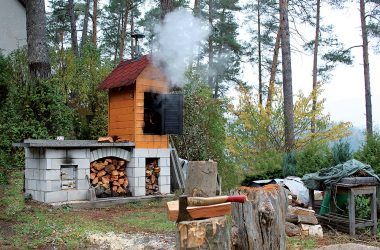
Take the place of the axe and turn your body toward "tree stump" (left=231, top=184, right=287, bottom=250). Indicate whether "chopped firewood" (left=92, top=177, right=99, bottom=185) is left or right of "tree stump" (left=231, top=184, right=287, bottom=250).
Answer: left

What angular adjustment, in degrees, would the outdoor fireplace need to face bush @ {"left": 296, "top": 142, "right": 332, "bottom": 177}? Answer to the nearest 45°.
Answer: approximately 45° to its left

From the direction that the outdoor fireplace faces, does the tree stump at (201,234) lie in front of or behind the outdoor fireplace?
in front

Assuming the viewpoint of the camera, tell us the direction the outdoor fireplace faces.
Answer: facing the viewer and to the right of the viewer

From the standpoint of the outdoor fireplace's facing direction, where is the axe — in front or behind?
in front
